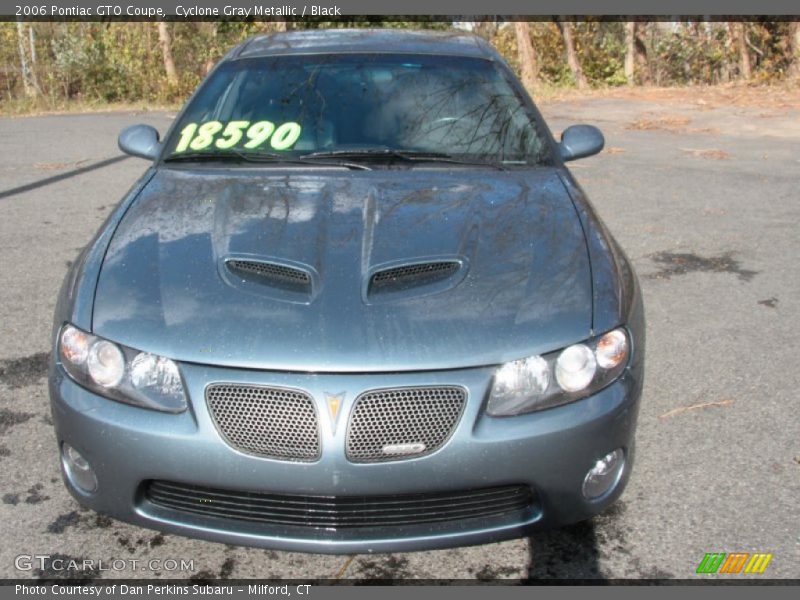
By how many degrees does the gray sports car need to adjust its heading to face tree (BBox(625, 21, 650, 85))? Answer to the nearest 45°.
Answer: approximately 180°

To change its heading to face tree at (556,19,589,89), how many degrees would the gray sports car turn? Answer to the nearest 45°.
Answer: approximately 180°

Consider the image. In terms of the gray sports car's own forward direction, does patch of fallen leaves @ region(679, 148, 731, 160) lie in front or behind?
behind

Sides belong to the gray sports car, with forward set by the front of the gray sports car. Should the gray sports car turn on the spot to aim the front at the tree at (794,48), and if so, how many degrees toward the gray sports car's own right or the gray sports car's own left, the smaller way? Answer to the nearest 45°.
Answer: approximately 135° to the gray sports car's own left

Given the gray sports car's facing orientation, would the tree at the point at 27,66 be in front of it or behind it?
behind

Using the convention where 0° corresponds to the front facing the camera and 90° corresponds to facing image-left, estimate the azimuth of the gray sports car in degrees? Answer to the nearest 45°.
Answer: approximately 0°

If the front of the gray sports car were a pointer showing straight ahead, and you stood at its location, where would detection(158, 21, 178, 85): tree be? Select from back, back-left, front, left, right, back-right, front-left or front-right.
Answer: back

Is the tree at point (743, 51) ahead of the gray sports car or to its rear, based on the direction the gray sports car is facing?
to the rear
